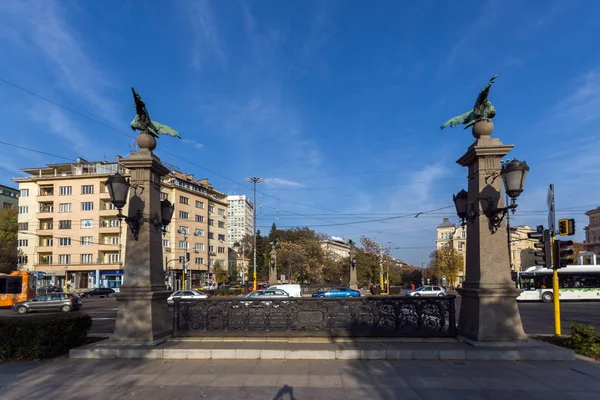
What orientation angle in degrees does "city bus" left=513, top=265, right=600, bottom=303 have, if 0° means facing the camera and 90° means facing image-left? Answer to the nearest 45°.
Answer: approximately 90°

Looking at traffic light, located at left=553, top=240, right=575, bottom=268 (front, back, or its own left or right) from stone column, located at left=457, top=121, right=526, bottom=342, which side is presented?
right

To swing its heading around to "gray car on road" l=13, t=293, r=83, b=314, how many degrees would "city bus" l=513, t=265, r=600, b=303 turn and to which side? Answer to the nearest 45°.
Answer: approximately 45° to its left

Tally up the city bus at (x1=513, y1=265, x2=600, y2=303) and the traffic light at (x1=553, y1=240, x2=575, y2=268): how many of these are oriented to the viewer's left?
1

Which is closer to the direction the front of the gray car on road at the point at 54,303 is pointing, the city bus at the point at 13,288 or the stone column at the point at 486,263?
the city bus

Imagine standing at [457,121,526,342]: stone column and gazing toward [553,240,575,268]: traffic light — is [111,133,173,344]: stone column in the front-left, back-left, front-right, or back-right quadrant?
back-left

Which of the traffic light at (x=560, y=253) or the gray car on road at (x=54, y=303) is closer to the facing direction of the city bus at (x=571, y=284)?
the gray car on road

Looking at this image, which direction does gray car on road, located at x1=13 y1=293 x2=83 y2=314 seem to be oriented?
to the viewer's left
